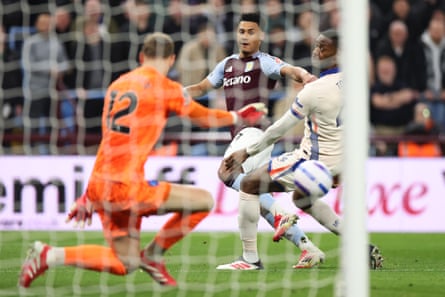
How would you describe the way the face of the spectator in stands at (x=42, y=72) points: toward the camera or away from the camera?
toward the camera

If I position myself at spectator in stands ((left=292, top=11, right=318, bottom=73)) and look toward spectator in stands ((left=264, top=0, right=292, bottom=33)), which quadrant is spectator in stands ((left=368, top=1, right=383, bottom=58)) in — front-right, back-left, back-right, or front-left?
back-right

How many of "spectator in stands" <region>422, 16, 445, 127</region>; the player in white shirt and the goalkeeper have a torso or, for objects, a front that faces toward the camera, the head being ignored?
1

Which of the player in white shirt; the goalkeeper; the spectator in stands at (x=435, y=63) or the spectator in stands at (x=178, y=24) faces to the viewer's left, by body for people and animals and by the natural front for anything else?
the player in white shirt

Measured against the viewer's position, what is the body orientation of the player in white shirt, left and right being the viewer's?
facing to the left of the viewer

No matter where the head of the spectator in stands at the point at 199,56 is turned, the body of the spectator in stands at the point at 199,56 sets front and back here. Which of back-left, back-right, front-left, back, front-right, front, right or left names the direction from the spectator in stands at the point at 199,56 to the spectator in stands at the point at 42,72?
right

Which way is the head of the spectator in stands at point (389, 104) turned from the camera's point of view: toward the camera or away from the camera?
toward the camera

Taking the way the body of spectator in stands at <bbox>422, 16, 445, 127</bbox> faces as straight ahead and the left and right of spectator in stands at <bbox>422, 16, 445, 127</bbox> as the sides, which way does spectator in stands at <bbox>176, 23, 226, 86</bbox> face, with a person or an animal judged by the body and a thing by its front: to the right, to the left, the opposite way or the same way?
the same way

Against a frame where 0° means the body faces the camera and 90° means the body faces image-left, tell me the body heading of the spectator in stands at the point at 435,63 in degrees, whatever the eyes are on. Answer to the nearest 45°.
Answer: approximately 0°

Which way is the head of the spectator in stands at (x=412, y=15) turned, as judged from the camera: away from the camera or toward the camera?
toward the camera

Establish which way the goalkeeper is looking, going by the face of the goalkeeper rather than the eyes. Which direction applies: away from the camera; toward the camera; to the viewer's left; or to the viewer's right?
away from the camera

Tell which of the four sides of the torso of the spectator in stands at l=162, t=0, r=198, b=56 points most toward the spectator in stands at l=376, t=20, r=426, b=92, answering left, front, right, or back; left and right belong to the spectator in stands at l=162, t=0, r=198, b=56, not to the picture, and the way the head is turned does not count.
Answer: left

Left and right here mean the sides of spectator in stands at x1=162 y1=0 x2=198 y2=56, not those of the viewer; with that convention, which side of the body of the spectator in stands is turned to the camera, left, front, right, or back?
front

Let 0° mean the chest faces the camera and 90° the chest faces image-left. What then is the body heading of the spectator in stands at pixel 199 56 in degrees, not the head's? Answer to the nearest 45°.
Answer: approximately 0°

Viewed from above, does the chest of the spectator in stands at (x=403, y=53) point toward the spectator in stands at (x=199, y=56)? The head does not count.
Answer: no

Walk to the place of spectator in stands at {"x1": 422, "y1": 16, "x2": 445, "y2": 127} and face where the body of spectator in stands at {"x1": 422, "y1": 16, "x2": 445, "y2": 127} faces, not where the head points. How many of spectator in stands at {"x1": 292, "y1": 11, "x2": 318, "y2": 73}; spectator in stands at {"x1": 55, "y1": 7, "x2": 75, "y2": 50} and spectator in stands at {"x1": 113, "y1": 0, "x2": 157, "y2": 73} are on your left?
0

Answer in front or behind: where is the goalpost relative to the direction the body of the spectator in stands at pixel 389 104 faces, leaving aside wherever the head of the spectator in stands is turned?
in front

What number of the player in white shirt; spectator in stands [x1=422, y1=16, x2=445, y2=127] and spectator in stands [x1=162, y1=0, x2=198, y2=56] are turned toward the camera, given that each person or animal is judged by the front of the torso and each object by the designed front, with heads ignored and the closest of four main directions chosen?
2
